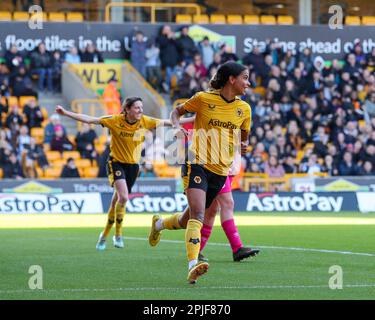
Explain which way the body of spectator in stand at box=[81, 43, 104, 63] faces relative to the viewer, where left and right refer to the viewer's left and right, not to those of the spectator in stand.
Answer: facing the viewer

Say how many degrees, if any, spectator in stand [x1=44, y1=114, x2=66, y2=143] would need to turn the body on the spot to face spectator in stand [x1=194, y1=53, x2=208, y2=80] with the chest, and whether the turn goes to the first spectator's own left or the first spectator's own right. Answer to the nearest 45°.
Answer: approximately 90° to the first spectator's own left

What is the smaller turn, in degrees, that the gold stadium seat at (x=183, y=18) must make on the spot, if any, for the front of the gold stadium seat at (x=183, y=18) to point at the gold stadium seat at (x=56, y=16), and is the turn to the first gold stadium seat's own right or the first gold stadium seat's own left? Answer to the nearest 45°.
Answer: approximately 90° to the first gold stadium seat's own right

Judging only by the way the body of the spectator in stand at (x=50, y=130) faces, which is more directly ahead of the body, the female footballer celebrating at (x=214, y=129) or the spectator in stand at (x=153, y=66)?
the female footballer celebrating

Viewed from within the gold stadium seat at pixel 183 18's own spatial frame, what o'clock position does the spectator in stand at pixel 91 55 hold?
The spectator in stand is roughly at 2 o'clock from the gold stadium seat.

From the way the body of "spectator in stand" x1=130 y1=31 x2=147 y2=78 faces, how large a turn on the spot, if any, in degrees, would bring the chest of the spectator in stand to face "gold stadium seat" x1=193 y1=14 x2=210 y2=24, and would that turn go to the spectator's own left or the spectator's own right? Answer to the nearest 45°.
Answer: approximately 135° to the spectator's own left

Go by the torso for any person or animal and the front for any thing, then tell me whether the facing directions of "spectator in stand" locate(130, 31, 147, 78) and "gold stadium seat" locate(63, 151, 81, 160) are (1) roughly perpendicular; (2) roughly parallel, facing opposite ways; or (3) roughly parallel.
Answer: roughly parallel

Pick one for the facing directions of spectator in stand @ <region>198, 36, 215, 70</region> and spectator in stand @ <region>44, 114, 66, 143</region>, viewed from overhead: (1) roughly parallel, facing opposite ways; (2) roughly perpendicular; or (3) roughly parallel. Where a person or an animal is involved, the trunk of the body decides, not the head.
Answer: roughly parallel

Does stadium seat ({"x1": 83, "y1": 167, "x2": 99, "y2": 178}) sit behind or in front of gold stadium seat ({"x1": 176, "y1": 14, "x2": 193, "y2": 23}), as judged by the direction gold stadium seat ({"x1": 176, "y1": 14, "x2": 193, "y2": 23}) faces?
in front

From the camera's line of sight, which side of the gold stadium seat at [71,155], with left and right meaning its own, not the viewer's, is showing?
front

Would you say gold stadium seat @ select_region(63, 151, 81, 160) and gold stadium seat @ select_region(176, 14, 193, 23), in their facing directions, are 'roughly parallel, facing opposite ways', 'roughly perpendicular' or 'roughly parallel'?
roughly parallel

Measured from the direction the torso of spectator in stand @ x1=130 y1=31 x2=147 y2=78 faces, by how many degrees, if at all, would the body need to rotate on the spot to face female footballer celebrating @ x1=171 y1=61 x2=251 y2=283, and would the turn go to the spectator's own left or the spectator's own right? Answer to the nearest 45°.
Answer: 0° — they already face them

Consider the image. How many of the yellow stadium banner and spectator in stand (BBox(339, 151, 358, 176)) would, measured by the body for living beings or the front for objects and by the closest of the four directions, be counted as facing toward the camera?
2

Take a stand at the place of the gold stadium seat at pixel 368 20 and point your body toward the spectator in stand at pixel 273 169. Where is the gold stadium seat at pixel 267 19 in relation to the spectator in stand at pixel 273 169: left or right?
right
